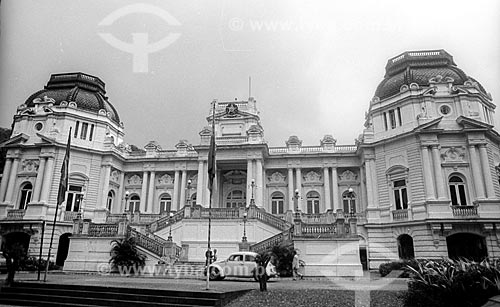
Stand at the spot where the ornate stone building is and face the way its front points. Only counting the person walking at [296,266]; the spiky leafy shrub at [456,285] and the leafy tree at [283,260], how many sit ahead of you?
3

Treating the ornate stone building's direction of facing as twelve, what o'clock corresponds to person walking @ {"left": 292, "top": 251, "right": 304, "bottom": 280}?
The person walking is roughly at 12 o'clock from the ornate stone building.

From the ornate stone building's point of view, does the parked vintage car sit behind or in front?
in front

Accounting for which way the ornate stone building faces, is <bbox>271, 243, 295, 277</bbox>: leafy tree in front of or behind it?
in front

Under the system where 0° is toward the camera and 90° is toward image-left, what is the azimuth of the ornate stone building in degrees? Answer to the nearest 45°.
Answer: approximately 0°

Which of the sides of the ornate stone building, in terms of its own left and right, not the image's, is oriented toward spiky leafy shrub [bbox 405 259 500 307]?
front

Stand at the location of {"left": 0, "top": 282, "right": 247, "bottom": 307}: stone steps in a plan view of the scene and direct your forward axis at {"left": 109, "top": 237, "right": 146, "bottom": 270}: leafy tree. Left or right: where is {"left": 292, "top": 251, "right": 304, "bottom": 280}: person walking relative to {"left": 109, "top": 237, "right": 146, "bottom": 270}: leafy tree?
right

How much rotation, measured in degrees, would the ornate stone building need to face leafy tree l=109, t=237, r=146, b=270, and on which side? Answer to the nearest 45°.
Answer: approximately 45° to its right

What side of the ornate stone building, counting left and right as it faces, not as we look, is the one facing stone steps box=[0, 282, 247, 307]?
front
